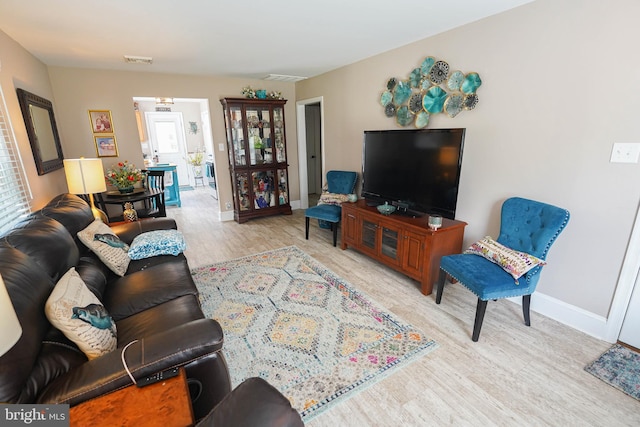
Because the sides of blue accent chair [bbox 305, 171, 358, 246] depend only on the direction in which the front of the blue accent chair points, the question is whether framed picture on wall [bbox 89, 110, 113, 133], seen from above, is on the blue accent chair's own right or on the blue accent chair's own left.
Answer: on the blue accent chair's own right

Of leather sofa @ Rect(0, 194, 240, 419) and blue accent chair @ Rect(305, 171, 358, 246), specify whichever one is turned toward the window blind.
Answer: the blue accent chair

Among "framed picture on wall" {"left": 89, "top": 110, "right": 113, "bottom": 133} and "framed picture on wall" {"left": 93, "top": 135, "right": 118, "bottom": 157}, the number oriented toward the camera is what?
2

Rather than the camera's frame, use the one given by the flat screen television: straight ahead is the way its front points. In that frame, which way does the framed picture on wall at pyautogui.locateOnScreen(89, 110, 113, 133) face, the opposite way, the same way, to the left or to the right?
to the left

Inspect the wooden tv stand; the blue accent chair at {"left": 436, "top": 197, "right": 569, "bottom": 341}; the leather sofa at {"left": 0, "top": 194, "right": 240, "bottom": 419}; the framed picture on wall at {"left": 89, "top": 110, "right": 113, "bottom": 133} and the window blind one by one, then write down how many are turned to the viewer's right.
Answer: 2

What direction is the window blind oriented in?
to the viewer's right

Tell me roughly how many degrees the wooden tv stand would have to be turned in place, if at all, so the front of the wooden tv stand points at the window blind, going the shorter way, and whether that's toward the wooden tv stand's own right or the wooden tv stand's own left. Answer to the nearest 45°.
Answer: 0° — it already faces it
